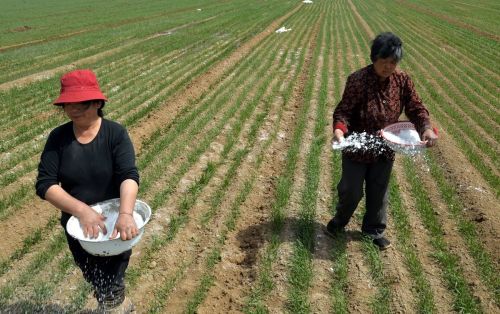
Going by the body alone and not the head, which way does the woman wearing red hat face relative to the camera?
toward the camera
